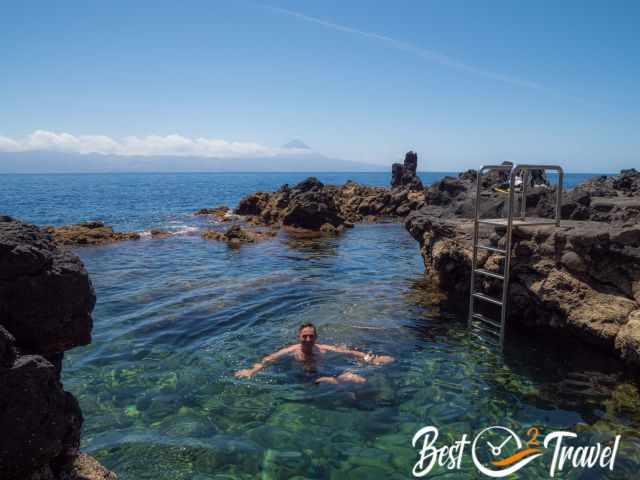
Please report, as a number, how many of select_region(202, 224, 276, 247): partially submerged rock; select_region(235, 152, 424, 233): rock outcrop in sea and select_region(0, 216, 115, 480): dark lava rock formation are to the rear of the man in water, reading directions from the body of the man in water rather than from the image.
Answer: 2

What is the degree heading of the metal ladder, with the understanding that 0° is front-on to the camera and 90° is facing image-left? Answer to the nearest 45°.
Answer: approximately 45°

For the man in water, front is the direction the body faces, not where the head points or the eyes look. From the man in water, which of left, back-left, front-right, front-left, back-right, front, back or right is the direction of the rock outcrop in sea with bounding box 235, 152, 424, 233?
back

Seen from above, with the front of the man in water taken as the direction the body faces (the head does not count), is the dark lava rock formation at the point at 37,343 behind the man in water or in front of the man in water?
in front

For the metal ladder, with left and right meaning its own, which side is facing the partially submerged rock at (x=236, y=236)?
right

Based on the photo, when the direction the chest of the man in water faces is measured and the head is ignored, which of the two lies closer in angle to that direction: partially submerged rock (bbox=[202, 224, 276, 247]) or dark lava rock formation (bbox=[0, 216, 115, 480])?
the dark lava rock formation

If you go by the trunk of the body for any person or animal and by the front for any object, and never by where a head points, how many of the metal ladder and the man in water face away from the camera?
0

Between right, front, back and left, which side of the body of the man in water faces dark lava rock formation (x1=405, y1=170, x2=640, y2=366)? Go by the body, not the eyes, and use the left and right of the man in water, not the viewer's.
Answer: left

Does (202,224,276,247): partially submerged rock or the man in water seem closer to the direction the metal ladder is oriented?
the man in water

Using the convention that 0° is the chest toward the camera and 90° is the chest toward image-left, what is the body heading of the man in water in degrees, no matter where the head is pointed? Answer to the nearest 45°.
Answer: approximately 0°
